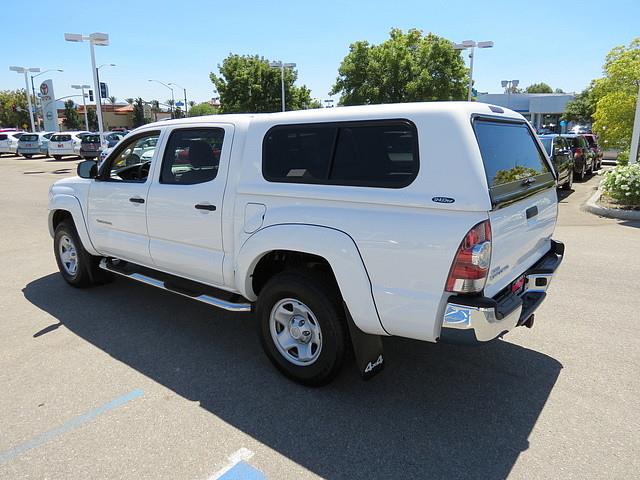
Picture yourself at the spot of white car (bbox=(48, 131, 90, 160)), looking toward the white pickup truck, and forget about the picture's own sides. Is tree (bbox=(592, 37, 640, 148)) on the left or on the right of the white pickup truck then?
left

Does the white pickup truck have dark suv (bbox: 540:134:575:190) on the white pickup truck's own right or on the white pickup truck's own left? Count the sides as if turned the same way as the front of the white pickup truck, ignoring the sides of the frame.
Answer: on the white pickup truck's own right

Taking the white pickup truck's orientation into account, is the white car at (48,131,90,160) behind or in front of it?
in front

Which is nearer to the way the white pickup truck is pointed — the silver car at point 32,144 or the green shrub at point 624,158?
the silver car

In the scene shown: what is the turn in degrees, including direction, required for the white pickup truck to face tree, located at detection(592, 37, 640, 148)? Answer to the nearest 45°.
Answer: approximately 90° to its right

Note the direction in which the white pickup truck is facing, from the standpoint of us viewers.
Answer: facing away from the viewer and to the left of the viewer

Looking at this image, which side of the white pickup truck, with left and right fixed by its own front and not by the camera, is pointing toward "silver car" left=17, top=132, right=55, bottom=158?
front

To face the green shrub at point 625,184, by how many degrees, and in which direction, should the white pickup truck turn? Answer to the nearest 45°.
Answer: approximately 90° to its right

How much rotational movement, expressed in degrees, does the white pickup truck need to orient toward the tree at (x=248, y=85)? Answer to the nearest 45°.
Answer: approximately 45° to its right

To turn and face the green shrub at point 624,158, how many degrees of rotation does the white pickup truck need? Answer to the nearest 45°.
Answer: approximately 90° to its right

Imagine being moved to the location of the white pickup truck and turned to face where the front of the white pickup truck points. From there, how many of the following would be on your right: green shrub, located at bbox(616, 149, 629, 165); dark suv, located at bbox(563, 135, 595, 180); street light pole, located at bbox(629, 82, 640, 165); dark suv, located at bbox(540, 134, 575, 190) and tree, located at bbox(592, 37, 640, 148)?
5

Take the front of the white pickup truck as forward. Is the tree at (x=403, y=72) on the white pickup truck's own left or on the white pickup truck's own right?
on the white pickup truck's own right
